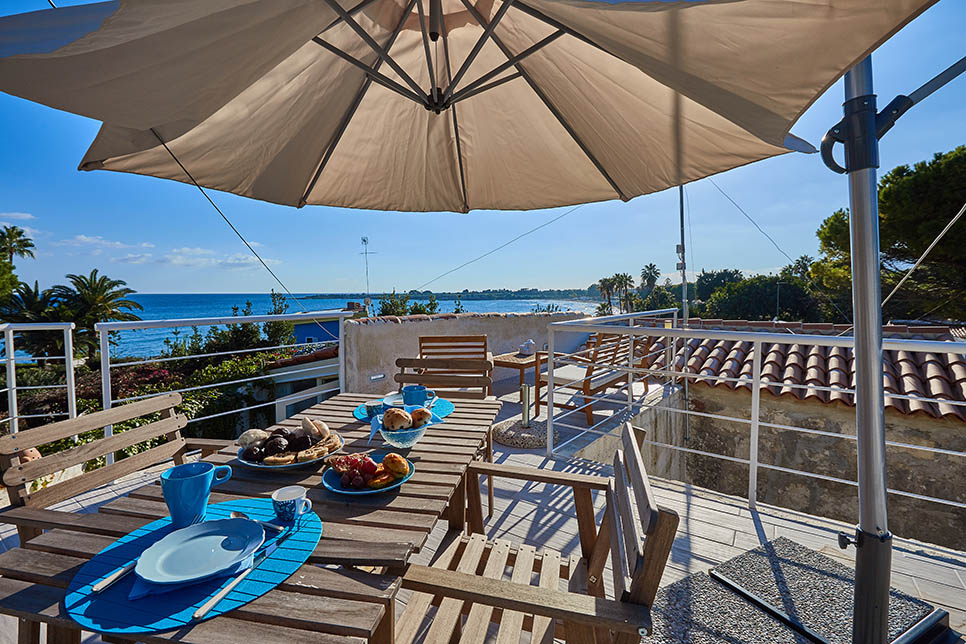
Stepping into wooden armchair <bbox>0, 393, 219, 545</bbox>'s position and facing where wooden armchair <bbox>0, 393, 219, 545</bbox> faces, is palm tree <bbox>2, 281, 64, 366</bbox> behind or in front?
behind

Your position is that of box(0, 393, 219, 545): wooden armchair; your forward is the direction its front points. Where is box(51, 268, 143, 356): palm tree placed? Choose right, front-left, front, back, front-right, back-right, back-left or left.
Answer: back-left

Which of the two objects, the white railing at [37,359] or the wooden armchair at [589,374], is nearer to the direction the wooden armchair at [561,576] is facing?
the white railing

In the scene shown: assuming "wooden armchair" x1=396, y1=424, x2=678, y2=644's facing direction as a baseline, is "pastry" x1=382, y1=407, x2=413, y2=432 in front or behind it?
in front

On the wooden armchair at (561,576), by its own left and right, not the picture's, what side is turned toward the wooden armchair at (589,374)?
right

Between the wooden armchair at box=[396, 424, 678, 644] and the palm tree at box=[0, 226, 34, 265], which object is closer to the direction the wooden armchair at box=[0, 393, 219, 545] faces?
the wooden armchair at box=[396, 424, 678, 644]

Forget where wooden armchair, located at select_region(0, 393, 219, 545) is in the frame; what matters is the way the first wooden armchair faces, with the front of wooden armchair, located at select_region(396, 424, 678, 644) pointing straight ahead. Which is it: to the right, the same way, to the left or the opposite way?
the opposite way

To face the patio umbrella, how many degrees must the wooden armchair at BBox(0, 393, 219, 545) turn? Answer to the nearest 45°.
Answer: approximately 45° to its left

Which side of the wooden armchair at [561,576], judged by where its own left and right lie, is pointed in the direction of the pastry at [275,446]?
front

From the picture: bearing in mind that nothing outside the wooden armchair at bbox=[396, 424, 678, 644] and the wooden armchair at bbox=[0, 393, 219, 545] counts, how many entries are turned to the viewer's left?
1

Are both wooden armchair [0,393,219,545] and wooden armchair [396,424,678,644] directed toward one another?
yes

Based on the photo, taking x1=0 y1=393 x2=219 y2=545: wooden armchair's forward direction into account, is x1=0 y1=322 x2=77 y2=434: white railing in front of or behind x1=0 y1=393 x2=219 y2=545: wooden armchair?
behind

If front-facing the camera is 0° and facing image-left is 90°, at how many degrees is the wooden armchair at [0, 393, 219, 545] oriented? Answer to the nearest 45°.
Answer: approximately 315°

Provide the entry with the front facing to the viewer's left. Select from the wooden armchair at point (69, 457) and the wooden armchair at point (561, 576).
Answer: the wooden armchair at point (561, 576)

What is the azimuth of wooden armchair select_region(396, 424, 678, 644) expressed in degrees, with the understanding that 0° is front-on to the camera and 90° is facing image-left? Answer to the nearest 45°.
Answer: approximately 90°

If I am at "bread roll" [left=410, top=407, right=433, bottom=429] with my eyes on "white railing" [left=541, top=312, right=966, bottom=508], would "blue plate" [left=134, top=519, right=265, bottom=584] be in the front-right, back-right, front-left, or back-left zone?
back-right

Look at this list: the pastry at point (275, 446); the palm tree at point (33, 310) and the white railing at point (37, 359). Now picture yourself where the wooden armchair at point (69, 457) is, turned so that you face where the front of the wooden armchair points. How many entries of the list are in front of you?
1

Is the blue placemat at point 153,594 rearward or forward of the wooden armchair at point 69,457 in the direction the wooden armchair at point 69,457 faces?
forward
